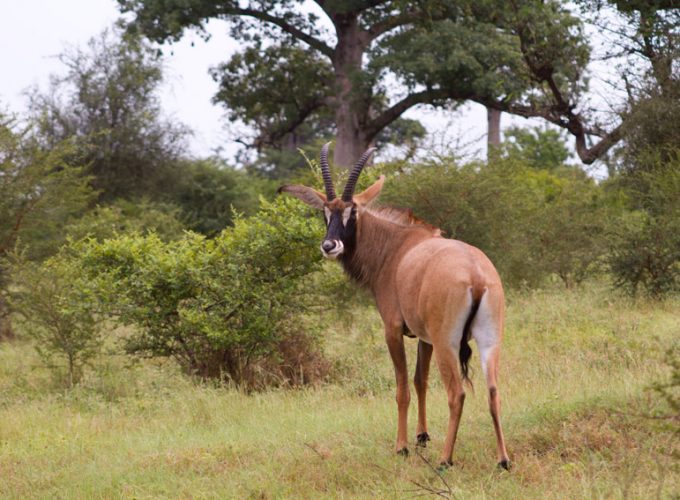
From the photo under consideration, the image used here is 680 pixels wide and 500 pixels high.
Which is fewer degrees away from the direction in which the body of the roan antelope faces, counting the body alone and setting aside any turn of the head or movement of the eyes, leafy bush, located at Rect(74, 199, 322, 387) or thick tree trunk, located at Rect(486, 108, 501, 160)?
the leafy bush

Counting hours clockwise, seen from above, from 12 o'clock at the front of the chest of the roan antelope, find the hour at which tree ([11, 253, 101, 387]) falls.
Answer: The tree is roughly at 12 o'clock from the roan antelope.

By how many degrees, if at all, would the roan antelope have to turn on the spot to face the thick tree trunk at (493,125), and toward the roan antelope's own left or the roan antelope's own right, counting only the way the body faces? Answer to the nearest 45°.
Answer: approximately 45° to the roan antelope's own right

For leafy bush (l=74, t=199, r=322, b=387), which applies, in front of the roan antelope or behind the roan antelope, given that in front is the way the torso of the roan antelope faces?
in front

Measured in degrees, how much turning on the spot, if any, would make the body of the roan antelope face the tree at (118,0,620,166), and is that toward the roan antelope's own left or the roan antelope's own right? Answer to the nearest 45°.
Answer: approximately 45° to the roan antelope's own right

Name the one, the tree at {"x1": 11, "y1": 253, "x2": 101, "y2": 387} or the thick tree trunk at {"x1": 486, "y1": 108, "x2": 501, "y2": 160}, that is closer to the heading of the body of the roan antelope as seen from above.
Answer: the tree

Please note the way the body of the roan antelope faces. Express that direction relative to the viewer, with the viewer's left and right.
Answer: facing away from the viewer and to the left of the viewer
